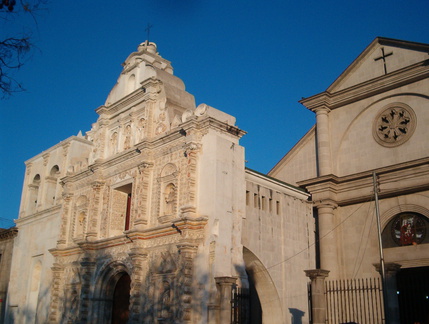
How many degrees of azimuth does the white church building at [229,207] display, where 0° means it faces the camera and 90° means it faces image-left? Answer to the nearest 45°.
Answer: approximately 45°
